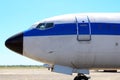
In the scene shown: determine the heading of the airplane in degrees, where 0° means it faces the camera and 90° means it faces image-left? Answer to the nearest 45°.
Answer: approximately 90°
